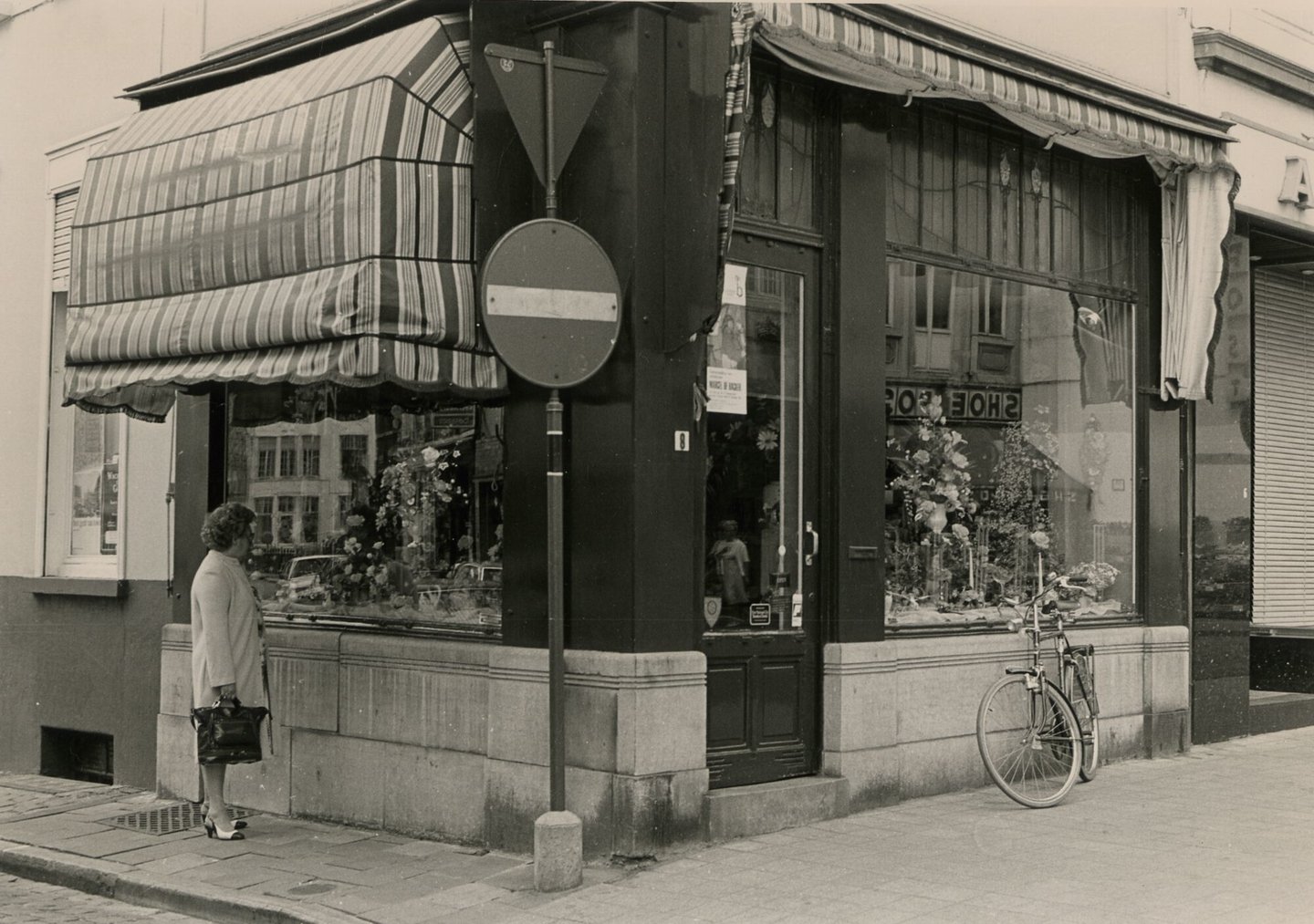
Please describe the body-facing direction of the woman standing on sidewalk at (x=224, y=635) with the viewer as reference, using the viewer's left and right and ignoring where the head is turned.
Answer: facing to the right of the viewer

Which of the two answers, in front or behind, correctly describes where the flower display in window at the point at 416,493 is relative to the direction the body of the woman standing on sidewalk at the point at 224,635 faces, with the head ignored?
in front

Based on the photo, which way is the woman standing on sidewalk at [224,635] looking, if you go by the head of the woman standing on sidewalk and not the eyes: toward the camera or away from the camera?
away from the camera

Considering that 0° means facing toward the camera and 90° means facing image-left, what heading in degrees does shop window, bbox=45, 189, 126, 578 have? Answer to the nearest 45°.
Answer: approximately 0°

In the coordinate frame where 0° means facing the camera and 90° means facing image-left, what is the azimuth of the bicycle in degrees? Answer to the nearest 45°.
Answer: approximately 45°

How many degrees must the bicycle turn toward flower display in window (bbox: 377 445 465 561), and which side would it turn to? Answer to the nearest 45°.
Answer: approximately 45° to its right

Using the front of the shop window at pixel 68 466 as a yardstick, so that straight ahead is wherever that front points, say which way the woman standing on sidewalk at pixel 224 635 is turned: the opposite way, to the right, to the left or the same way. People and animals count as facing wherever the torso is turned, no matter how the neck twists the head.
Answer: to the left

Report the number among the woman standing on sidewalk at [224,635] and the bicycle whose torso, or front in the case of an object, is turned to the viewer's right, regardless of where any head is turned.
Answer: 1

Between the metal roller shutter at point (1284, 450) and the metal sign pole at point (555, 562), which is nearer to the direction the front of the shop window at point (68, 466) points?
the metal sign pole

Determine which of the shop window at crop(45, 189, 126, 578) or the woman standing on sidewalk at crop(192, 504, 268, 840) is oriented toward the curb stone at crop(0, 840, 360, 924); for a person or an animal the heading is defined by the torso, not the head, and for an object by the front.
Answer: the shop window
